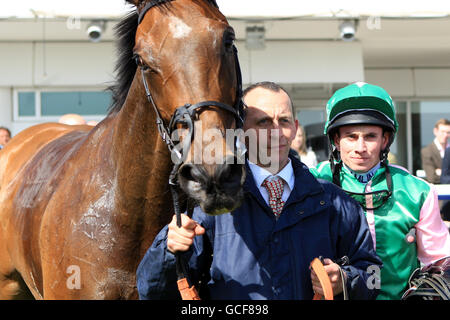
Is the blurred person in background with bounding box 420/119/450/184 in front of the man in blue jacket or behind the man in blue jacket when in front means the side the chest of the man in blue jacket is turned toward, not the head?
behind

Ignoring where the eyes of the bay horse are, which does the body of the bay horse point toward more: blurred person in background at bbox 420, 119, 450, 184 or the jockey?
the jockey

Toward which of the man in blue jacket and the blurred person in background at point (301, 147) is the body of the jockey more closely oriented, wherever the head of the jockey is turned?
the man in blue jacket

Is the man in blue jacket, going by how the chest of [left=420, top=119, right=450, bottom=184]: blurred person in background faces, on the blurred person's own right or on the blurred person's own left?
on the blurred person's own right

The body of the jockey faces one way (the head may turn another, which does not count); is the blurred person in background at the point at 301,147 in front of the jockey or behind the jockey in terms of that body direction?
behind

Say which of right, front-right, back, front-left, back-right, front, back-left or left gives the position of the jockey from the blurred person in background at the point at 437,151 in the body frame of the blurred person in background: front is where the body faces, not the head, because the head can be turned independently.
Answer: front-right

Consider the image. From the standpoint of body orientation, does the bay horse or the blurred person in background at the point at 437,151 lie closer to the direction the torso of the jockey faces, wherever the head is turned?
the bay horse

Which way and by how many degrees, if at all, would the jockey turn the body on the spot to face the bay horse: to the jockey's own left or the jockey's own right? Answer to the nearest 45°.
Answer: approximately 90° to the jockey's own right

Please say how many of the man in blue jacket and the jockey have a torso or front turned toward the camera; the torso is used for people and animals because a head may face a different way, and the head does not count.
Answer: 2

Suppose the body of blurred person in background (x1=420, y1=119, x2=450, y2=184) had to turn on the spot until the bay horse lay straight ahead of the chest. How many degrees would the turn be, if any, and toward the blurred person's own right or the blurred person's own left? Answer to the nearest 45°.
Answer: approximately 45° to the blurred person's own right

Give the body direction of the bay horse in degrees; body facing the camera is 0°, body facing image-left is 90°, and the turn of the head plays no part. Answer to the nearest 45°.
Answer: approximately 315°
